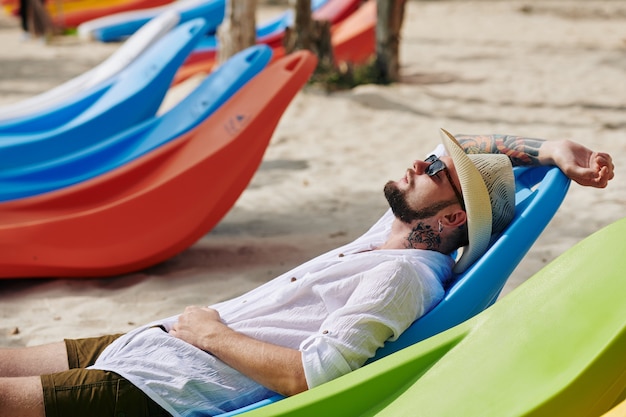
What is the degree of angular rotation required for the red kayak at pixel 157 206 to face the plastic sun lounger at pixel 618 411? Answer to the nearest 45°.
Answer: approximately 90° to its right

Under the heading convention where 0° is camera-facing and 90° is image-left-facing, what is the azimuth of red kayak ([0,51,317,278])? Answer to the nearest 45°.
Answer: approximately 270°

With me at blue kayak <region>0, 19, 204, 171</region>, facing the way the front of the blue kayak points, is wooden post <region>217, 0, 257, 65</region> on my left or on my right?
on my left

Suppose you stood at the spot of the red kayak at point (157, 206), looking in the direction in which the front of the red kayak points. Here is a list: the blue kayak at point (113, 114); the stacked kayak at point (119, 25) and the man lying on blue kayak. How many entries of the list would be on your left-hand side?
2

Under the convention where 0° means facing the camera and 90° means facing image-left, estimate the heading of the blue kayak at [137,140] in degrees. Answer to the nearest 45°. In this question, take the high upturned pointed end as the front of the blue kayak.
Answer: approximately 270°

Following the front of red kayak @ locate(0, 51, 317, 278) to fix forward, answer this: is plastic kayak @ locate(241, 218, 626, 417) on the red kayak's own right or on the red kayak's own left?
on the red kayak's own right

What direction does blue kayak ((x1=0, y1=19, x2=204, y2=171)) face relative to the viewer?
to the viewer's right
